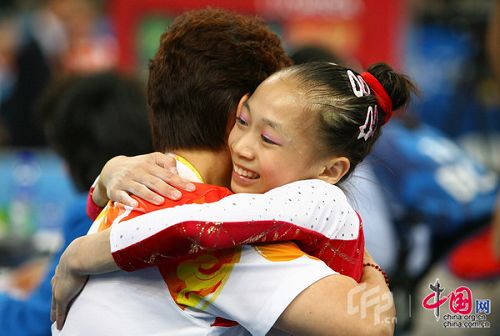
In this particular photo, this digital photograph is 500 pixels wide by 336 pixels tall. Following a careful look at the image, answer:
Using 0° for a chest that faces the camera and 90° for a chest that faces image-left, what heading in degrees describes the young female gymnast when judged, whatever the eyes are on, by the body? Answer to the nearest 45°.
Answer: approximately 45°

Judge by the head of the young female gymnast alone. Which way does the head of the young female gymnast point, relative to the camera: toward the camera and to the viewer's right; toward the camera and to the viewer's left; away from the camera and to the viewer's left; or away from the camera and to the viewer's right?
toward the camera and to the viewer's left

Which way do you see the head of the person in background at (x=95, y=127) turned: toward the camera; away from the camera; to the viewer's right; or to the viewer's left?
away from the camera

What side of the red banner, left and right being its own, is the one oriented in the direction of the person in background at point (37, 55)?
right

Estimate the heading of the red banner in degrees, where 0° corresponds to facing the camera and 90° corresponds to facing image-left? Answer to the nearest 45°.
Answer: approximately 0°

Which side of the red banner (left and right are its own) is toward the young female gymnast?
front

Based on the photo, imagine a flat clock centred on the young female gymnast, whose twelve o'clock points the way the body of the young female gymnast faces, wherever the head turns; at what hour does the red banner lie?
The red banner is roughly at 5 o'clock from the young female gymnast.

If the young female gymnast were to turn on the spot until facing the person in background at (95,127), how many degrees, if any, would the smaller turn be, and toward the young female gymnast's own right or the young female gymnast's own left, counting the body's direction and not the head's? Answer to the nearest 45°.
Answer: approximately 90° to the young female gymnast's own right
